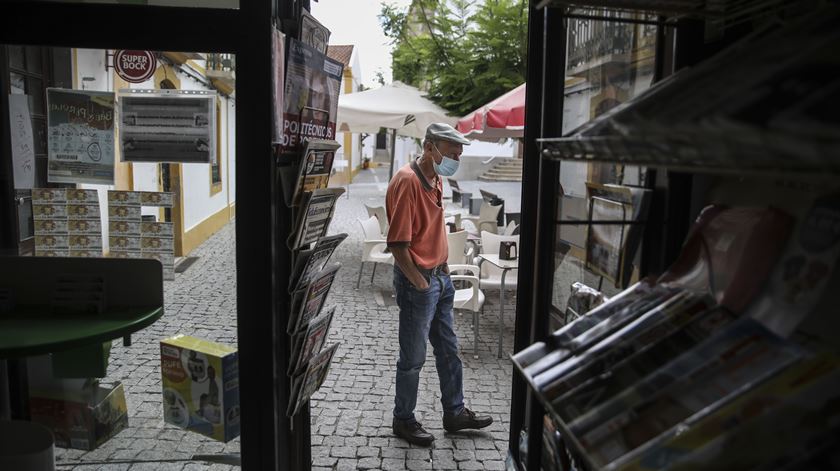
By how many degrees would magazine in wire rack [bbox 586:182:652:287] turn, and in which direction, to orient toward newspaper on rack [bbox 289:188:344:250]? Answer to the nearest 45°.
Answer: approximately 45° to its right

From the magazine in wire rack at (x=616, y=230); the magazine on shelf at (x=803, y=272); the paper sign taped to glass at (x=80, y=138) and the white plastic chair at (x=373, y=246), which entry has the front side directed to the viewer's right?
the white plastic chair

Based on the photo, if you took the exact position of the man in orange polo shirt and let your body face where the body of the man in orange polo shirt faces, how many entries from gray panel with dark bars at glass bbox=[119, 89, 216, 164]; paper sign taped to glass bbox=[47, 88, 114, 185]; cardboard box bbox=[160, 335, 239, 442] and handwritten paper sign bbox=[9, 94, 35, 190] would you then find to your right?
4

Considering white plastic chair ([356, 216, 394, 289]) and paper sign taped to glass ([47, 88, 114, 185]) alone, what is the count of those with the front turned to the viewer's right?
1

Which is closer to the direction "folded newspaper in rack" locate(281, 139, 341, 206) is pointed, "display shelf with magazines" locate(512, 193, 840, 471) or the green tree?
the display shelf with magazines

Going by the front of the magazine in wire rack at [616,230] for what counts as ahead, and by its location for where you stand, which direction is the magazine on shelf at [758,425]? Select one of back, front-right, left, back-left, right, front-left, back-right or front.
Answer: front-left

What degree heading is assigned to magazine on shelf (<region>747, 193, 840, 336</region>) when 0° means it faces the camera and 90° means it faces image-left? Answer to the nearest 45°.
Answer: approximately 45°

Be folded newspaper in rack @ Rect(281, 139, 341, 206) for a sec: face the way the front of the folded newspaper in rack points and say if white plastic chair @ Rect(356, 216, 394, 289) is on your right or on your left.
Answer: on your left

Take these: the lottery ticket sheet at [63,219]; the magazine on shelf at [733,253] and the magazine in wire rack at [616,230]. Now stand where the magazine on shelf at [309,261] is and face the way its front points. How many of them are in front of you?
2

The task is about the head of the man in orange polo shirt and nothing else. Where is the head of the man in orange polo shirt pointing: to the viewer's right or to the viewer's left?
to the viewer's right

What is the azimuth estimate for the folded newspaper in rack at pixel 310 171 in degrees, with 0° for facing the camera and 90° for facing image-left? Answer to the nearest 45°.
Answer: approximately 315°

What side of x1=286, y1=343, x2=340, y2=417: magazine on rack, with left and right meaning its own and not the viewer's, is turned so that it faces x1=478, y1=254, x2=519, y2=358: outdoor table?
left

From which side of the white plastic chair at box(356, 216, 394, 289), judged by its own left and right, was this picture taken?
right

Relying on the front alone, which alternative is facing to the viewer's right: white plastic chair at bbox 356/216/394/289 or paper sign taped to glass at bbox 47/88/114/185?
the white plastic chair

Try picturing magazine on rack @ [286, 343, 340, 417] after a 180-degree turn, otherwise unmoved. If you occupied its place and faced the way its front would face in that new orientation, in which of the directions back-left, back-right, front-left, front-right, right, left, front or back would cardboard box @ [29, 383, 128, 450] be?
front-left
